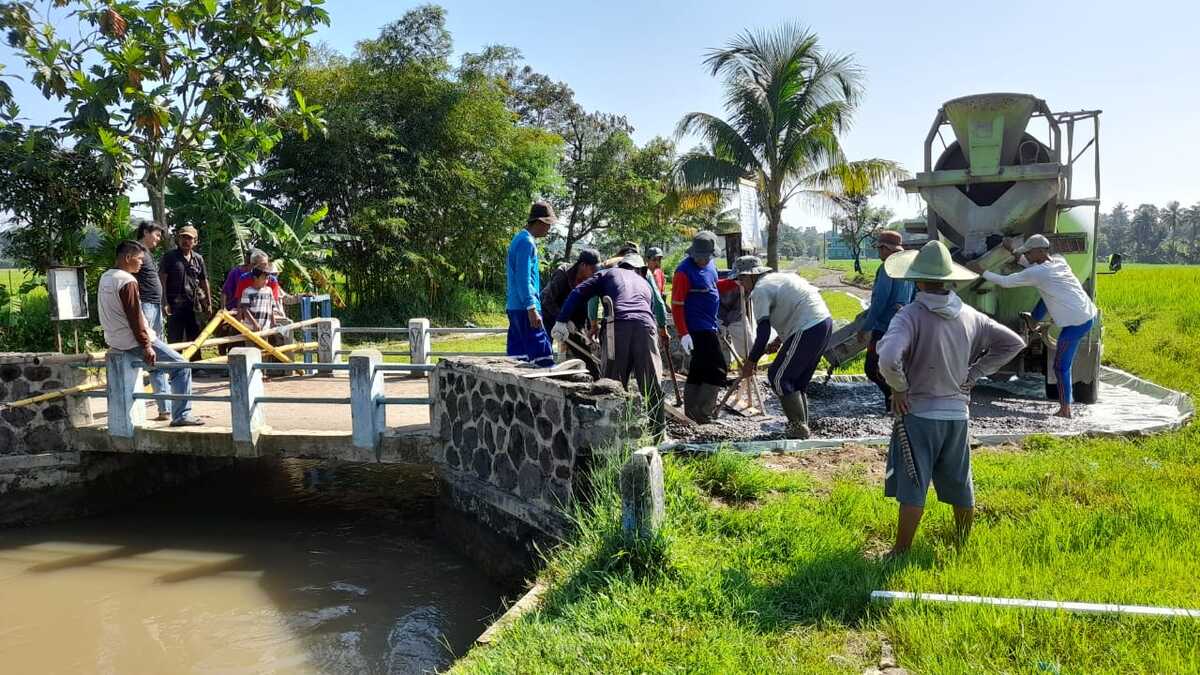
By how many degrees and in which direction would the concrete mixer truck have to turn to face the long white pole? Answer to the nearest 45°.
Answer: approximately 180°

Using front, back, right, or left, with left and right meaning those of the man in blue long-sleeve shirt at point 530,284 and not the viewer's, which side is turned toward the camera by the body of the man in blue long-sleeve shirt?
right

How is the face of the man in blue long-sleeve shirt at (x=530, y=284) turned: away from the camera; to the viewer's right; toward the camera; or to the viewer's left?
to the viewer's right

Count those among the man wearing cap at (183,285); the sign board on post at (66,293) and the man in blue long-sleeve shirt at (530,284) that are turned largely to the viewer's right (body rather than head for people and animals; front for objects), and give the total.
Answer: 1

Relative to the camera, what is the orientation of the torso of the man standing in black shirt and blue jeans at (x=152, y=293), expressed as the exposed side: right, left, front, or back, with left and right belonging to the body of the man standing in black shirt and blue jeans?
right

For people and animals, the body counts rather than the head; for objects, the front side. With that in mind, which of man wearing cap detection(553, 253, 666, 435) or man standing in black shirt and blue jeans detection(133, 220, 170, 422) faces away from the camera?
the man wearing cap

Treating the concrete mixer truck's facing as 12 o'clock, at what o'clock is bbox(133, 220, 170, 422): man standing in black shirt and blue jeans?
The man standing in black shirt and blue jeans is roughly at 8 o'clock from the concrete mixer truck.

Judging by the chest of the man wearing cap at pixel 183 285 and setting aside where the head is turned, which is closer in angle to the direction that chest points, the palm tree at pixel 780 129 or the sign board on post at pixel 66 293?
the sign board on post

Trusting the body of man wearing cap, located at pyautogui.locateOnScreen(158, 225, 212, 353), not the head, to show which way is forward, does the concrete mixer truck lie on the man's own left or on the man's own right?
on the man's own left

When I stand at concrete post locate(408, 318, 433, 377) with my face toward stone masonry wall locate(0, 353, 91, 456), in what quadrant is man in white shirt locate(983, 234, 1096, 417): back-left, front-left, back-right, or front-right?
back-left

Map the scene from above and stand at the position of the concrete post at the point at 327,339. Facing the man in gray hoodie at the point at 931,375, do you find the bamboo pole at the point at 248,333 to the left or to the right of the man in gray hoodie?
right

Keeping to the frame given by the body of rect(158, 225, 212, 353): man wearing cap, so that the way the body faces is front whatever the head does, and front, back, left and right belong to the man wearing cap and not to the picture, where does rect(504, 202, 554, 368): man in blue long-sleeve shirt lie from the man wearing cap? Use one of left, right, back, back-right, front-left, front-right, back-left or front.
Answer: front-left

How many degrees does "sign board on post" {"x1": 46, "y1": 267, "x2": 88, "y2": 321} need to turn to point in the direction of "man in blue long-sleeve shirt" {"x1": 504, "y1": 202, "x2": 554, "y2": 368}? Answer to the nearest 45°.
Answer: approximately 45° to its left

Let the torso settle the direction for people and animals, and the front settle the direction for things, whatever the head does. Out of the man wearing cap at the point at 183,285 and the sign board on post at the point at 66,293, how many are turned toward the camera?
2

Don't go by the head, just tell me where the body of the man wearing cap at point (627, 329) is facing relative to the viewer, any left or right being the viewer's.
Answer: facing away from the viewer

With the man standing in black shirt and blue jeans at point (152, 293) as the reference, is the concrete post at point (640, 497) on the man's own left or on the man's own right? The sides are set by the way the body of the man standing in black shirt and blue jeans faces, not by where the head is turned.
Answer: on the man's own right
